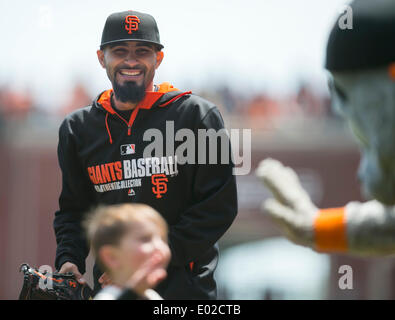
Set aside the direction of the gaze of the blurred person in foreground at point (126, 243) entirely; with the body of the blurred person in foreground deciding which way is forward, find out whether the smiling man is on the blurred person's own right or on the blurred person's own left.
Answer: on the blurred person's own left

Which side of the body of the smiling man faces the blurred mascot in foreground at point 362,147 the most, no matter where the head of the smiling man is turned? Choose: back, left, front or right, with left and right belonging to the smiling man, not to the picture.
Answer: front

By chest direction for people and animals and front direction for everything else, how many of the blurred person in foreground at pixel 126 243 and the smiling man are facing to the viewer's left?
0

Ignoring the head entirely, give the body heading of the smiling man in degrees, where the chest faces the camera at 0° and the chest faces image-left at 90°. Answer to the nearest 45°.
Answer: approximately 0°

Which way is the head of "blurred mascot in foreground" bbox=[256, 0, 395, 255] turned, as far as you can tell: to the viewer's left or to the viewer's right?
to the viewer's left

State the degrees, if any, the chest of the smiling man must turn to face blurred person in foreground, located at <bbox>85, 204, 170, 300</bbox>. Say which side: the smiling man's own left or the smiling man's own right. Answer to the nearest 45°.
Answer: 0° — they already face them
